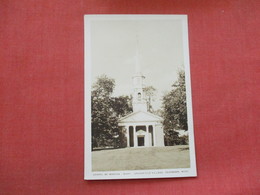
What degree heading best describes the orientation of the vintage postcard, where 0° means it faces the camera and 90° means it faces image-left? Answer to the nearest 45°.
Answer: approximately 0°
